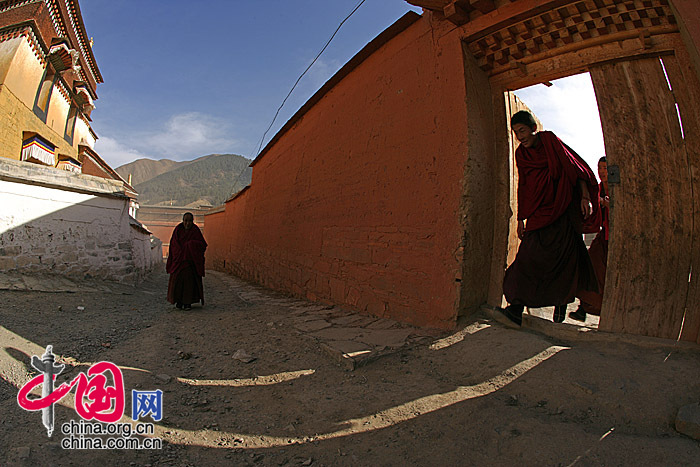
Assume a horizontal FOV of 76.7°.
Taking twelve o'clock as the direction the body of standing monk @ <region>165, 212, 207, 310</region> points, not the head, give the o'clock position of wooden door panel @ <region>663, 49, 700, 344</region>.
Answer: The wooden door panel is roughly at 11 o'clock from the standing monk.

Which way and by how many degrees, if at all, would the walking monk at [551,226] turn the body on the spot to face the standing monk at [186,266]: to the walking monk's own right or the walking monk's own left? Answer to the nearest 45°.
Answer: approximately 45° to the walking monk's own right

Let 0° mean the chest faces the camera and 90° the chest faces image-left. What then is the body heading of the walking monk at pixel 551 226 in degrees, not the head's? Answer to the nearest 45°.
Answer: approximately 45°

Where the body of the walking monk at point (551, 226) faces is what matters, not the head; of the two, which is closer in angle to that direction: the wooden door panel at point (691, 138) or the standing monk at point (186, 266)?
the standing monk

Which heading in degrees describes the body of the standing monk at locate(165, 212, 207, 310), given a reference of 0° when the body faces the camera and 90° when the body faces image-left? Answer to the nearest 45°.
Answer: approximately 0°

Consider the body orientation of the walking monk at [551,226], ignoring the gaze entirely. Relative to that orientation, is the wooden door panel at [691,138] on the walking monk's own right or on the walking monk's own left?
on the walking monk's own left
